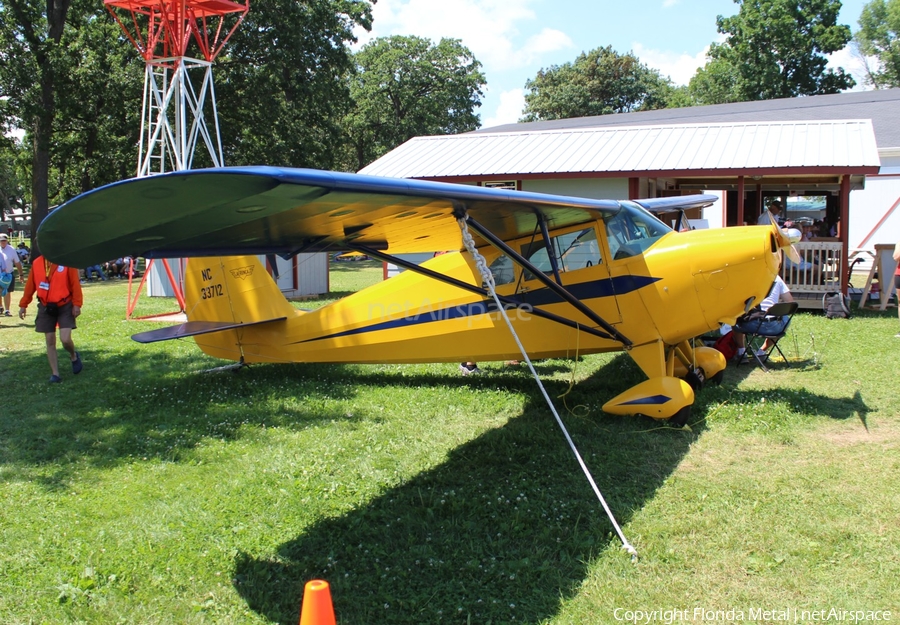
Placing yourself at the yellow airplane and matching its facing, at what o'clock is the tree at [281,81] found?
The tree is roughly at 7 o'clock from the yellow airplane.

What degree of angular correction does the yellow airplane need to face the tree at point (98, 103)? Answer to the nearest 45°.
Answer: approximately 180°

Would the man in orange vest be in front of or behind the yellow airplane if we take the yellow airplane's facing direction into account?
behind

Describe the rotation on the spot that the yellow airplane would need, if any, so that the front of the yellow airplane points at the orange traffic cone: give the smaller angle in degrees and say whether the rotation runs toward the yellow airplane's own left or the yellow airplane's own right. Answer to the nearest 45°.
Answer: approximately 45° to the yellow airplane's own right

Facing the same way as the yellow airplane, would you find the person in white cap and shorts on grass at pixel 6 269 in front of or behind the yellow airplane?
behind

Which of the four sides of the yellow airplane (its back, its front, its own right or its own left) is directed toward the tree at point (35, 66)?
back

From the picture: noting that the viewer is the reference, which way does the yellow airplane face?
facing the viewer and to the right of the viewer

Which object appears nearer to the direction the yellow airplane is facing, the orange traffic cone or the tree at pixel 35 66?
the orange traffic cone

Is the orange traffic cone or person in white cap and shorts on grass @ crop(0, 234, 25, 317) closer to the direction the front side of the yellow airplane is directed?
the orange traffic cone
